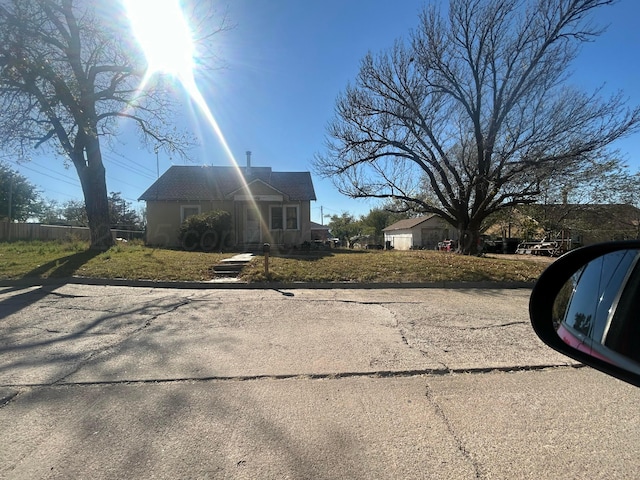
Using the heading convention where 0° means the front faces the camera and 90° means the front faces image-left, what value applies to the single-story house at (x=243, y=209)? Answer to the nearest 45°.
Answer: approximately 0°

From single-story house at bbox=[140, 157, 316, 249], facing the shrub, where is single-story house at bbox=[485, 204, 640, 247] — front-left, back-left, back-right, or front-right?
back-left

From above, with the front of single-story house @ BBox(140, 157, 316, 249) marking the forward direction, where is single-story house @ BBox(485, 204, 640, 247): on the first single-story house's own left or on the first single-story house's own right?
on the first single-story house's own left

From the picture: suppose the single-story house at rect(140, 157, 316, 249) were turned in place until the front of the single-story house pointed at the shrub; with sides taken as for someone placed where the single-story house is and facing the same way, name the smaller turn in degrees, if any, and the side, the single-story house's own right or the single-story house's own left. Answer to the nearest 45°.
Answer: approximately 45° to the single-story house's own right

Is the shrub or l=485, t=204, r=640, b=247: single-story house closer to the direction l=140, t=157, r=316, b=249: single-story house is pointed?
the shrub

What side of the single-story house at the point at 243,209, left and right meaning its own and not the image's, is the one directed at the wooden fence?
right

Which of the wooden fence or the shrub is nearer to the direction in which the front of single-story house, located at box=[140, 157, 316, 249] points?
the shrub

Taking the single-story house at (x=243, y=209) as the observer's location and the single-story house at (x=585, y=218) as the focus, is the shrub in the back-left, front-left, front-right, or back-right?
back-right
